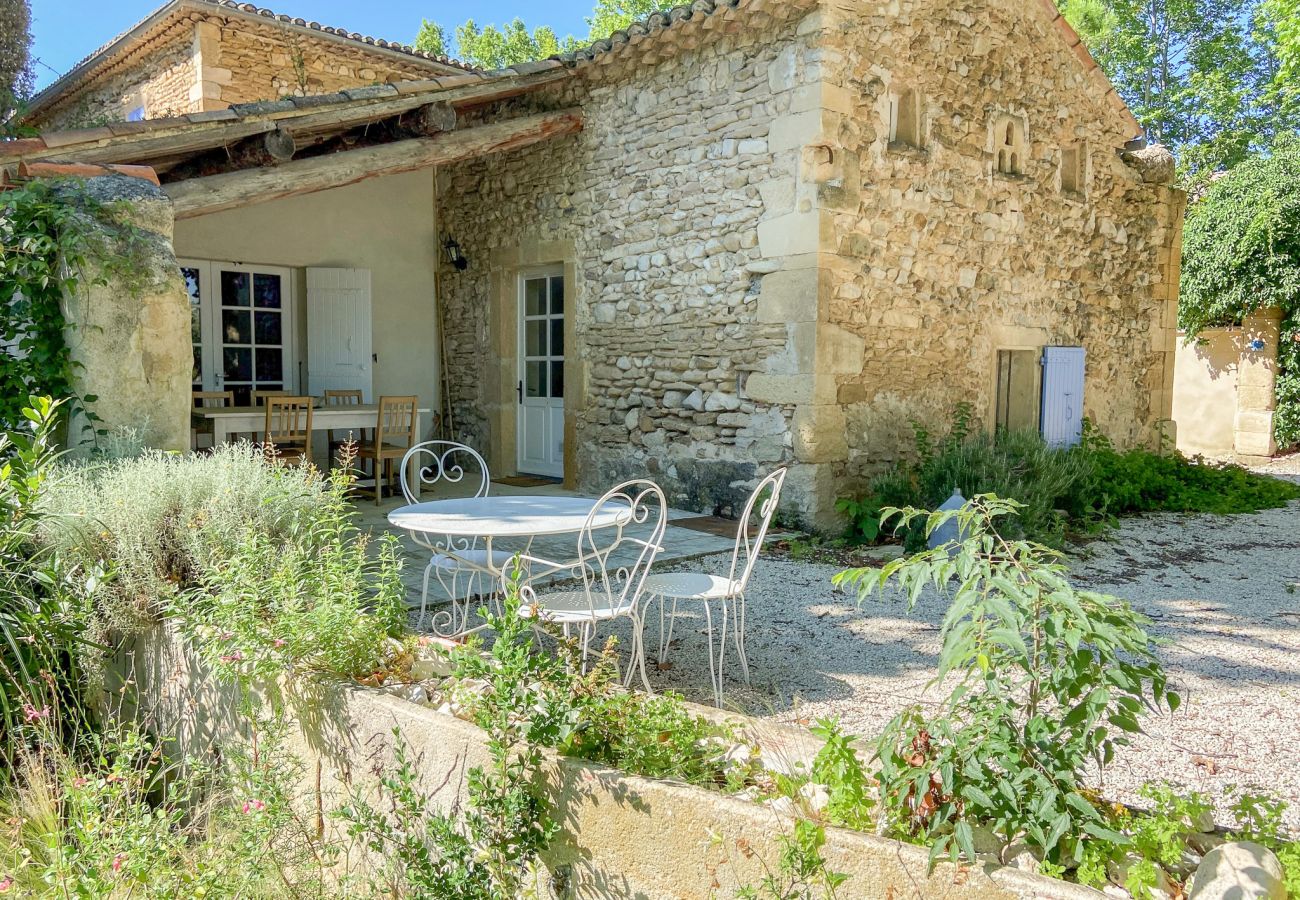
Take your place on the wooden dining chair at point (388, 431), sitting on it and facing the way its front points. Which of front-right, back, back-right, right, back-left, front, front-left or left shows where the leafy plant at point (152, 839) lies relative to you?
back-left

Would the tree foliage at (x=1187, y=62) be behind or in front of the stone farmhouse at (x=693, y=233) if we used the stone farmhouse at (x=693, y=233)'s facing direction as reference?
behind

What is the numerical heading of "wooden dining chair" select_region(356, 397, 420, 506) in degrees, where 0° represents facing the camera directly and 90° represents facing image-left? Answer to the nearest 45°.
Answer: approximately 135°

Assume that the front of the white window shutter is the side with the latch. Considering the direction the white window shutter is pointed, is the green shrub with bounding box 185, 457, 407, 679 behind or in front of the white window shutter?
in front

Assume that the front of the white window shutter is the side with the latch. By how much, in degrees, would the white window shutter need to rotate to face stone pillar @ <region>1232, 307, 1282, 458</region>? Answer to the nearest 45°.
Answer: approximately 90° to its left

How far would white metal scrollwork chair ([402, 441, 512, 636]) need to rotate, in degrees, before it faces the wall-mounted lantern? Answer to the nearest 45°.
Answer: approximately 135° to its left

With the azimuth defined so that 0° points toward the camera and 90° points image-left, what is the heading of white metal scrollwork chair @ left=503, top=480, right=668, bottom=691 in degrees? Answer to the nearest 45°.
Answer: approximately 135°

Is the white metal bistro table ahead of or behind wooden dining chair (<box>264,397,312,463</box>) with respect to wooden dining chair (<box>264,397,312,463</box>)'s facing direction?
behind

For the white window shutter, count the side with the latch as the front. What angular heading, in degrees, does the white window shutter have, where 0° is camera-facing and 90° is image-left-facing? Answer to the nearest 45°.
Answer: approximately 0°

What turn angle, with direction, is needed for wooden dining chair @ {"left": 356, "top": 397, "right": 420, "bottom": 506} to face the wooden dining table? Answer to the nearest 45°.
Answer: approximately 45° to its left

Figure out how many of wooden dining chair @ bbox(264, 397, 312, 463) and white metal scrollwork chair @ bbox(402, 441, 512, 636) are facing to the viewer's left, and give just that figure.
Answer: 0

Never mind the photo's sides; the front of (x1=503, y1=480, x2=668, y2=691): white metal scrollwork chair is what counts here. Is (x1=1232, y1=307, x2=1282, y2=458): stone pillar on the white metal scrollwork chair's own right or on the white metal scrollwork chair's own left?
on the white metal scrollwork chair's own right

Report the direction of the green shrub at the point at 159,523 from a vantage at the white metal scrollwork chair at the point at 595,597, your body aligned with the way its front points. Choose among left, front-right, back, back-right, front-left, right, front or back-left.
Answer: front-left

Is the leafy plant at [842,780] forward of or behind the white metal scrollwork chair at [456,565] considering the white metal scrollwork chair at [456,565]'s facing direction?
forward

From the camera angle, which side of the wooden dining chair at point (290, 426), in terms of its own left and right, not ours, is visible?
back

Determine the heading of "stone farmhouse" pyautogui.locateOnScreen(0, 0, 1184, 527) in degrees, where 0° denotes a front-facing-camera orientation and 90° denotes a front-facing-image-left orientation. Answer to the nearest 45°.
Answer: approximately 45°
